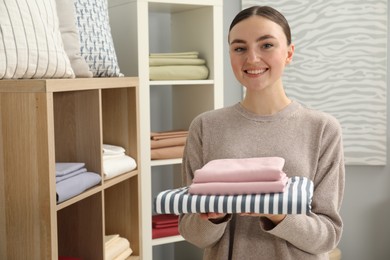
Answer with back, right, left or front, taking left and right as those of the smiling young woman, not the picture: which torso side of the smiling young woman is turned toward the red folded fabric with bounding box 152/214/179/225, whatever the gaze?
back

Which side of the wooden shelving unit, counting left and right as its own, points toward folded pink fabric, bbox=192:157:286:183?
front

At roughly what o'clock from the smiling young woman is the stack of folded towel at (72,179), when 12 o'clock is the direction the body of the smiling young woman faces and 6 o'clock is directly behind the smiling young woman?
The stack of folded towel is roughly at 4 o'clock from the smiling young woman.

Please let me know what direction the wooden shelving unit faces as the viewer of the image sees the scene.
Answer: facing the viewer and to the right of the viewer

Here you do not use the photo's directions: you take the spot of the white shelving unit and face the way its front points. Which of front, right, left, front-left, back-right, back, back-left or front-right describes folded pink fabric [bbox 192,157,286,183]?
front-right

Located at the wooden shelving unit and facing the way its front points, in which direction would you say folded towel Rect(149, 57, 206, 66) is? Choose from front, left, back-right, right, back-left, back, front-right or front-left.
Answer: left

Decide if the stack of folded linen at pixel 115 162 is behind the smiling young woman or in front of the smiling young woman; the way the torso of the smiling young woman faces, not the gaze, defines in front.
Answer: behind

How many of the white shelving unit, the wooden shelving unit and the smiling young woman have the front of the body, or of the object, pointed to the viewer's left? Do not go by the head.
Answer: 0

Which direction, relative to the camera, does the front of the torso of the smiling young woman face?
toward the camera

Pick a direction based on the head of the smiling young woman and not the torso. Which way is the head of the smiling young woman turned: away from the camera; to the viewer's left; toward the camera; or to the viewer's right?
toward the camera

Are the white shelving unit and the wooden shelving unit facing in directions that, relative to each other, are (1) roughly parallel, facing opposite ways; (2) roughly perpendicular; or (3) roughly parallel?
roughly parallel

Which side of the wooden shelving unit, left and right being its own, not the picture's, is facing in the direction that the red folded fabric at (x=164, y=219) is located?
left

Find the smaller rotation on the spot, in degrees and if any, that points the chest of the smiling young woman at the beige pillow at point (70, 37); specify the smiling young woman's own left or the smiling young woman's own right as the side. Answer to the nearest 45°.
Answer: approximately 135° to the smiling young woman's own right

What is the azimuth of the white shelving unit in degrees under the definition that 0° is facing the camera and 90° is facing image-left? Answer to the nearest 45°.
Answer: approximately 315°

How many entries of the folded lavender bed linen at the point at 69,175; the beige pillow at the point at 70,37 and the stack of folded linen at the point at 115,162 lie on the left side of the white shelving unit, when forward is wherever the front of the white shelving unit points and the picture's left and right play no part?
0
